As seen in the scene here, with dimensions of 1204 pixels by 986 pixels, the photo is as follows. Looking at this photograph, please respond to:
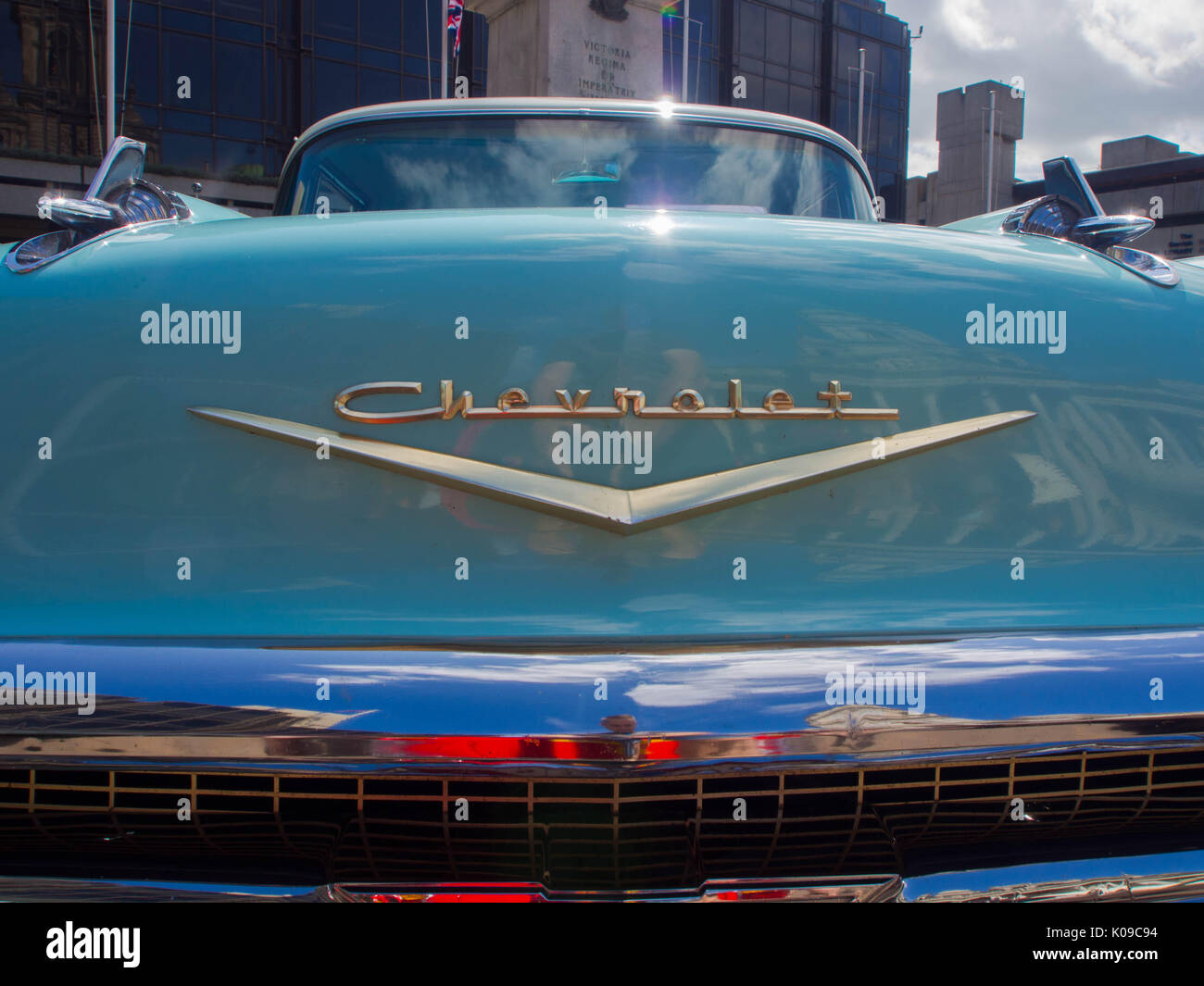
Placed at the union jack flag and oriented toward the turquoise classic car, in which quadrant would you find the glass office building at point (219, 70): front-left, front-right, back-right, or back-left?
back-right

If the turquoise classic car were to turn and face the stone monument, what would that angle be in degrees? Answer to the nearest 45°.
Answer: approximately 180°

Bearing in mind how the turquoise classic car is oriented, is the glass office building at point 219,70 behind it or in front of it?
behind

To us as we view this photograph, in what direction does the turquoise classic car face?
facing the viewer

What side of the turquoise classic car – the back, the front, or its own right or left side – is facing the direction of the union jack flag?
back
